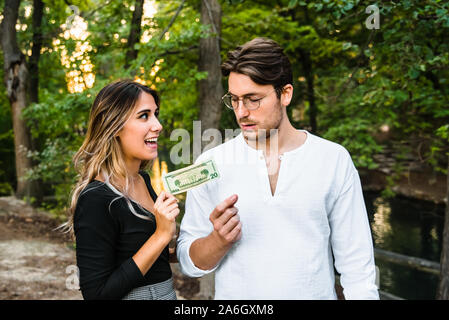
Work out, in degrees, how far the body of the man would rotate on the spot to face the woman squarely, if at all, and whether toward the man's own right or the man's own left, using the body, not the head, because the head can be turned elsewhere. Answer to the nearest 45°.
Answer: approximately 90° to the man's own right

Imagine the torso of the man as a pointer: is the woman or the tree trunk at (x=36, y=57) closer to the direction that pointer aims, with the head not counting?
the woman

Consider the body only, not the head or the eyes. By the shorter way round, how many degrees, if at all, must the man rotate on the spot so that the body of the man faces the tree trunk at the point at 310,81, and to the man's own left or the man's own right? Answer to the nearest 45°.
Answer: approximately 180°

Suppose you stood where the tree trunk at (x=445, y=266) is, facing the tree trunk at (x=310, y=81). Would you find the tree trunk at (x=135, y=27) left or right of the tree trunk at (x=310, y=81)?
left

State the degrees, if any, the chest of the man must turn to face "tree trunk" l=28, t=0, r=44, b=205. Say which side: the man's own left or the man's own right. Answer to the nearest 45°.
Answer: approximately 135° to the man's own right

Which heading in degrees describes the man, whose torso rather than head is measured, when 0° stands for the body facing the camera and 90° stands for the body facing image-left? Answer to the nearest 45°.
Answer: approximately 0°

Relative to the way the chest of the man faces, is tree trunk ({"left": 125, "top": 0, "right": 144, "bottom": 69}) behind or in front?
behind

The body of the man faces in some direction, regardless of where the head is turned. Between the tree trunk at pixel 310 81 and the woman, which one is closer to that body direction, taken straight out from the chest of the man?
the woman

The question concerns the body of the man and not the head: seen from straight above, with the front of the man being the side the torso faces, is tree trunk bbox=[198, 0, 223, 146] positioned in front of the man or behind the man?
behind

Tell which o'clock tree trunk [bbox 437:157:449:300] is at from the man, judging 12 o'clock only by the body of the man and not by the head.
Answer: The tree trunk is roughly at 7 o'clock from the man.
